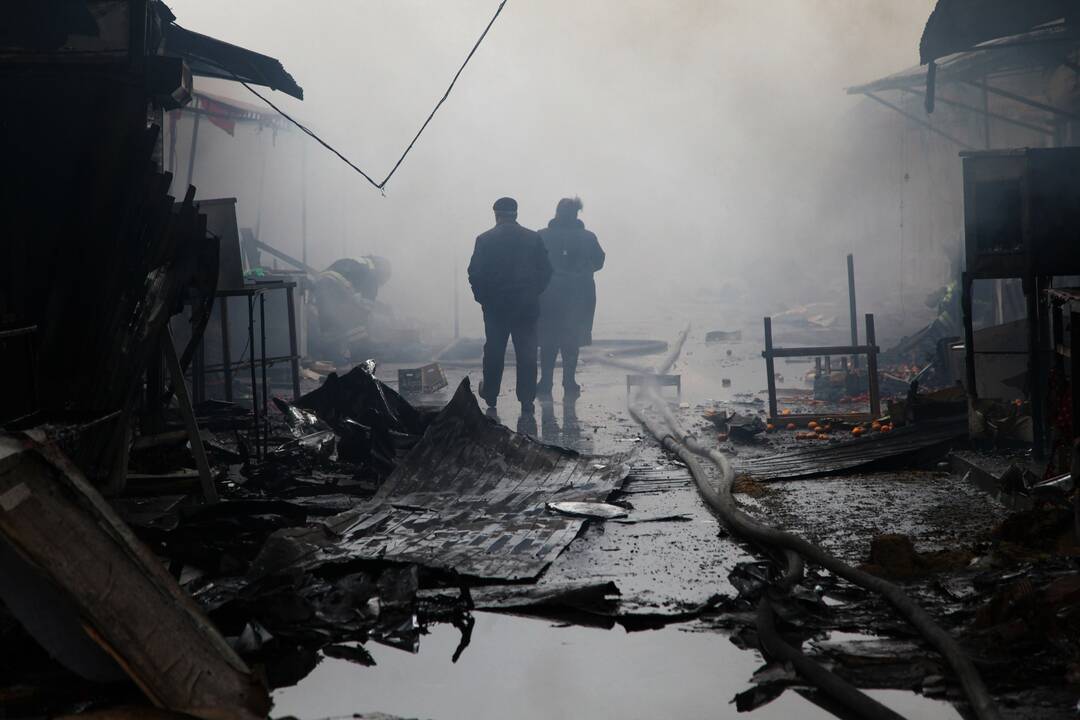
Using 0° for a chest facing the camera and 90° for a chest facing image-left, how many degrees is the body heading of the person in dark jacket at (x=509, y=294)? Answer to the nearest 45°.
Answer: approximately 180°

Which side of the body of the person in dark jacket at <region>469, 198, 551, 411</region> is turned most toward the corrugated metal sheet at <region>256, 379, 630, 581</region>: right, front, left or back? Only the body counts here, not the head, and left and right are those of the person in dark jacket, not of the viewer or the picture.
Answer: back

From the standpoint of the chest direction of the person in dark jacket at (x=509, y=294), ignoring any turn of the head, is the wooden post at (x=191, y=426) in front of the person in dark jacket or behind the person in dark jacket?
behind

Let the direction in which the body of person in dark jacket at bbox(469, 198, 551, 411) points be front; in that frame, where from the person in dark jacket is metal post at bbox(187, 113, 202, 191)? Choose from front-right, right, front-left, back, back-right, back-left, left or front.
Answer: front-left

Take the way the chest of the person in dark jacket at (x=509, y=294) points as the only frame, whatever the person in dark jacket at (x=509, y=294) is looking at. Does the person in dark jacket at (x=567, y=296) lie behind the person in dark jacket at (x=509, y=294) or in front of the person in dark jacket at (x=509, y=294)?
in front

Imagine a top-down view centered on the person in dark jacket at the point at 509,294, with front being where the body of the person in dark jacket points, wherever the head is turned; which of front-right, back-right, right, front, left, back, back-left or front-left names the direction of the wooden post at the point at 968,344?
back-right

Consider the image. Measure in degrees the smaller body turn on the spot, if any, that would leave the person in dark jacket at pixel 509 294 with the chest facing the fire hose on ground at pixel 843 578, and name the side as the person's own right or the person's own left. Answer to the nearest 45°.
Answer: approximately 180°

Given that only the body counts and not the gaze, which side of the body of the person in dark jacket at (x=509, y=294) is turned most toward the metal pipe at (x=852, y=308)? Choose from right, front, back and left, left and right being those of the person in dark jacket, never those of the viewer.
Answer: right

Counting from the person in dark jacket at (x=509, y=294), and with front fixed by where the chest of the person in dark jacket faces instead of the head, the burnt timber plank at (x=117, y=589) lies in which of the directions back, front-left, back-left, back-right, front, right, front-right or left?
back

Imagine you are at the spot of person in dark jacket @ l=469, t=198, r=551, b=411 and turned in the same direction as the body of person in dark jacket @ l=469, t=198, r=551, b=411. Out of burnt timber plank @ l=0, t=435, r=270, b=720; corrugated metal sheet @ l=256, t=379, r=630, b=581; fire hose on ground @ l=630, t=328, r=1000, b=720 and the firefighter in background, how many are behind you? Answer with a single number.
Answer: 3

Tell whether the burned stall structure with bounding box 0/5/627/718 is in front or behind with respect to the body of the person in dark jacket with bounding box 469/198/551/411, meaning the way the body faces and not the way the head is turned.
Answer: behind
